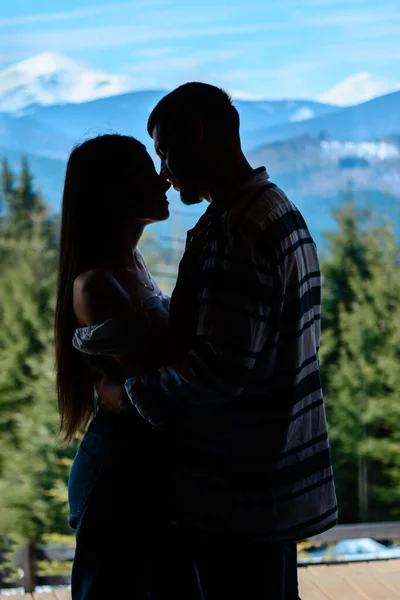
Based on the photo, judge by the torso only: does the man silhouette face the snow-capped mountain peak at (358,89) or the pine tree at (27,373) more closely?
the pine tree

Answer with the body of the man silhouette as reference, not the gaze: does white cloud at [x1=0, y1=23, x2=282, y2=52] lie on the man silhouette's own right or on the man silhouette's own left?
on the man silhouette's own right

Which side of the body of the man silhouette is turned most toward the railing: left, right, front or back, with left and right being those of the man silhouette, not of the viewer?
right

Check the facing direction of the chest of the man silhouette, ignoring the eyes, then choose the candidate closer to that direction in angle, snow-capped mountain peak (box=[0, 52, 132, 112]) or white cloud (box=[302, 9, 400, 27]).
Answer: the snow-capped mountain peak

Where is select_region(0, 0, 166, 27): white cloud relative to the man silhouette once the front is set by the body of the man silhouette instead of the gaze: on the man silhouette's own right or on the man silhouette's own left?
on the man silhouette's own right

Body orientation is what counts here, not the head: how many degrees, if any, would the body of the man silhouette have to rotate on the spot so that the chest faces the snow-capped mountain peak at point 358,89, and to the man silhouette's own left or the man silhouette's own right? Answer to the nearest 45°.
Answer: approximately 90° to the man silhouette's own right

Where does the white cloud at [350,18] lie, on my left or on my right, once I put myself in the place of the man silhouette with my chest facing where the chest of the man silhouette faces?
on my right

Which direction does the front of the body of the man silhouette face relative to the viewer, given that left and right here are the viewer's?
facing to the left of the viewer

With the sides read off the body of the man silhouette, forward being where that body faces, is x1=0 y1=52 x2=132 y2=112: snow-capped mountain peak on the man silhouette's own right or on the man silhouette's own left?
on the man silhouette's own right
